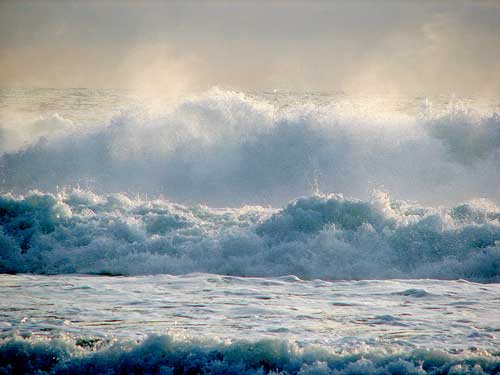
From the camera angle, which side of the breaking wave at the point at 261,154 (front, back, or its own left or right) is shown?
front

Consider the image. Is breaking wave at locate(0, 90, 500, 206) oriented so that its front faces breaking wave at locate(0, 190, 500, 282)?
yes

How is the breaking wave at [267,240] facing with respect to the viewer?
toward the camera

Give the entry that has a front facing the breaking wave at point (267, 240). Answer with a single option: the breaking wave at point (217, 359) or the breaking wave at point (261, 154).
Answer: the breaking wave at point (261, 154)

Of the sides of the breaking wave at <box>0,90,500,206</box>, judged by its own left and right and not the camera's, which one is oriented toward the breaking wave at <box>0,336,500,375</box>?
front

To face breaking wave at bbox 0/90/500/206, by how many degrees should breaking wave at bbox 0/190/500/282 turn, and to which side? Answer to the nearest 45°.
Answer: approximately 180°

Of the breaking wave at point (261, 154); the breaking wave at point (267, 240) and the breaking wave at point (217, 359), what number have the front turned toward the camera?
3

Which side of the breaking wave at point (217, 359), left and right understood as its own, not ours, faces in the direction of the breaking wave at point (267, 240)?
back

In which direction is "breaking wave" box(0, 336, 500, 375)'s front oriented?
toward the camera

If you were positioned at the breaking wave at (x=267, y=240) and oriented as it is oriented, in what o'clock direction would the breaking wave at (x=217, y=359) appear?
the breaking wave at (x=217, y=359) is roughly at 12 o'clock from the breaking wave at (x=267, y=240).

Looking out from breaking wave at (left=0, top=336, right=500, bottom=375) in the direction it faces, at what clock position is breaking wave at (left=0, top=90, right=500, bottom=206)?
breaking wave at (left=0, top=90, right=500, bottom=206) is roughly at 6 o'clock from breaking wave at (left=0, top=336, right=500, bottom=375).
